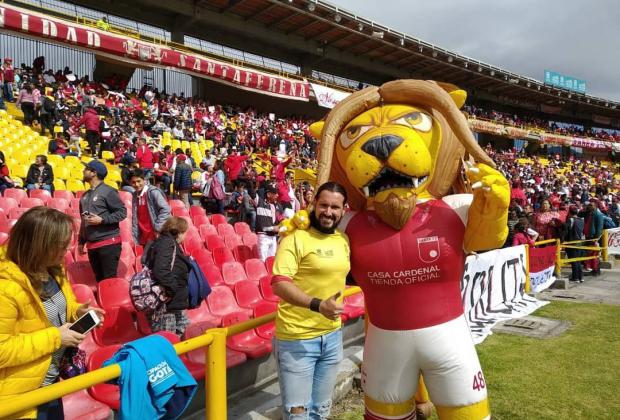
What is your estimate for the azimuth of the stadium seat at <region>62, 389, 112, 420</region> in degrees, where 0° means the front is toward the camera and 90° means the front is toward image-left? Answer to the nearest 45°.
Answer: approximately 315°

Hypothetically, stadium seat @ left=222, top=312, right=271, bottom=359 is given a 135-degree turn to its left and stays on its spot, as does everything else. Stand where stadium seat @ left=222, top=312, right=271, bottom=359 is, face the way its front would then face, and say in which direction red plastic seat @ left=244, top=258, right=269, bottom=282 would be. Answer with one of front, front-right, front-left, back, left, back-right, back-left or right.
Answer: front

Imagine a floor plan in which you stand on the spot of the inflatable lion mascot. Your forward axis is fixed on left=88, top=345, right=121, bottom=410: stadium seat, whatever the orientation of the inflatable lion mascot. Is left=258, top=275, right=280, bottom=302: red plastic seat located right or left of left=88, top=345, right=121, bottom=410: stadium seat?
right

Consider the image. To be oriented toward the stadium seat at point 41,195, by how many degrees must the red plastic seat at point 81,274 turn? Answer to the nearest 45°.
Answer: approximately 135° to its left

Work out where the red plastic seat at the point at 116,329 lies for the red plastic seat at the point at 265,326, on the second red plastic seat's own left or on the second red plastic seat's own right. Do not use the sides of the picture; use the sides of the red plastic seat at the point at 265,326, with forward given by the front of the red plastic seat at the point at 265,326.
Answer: on the second red plastic seat's own right

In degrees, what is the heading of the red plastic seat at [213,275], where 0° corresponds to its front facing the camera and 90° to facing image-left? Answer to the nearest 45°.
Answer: approximately 315°

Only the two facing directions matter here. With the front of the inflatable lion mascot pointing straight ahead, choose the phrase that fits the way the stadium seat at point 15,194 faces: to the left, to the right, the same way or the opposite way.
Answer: to the left

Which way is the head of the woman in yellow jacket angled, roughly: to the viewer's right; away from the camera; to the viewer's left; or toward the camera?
to the viewer's right

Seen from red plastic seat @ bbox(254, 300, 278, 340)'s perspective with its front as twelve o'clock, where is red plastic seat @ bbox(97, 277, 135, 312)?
red plastic seat @ bbox(97, 277, 135, 312) is roughly at 5 o'clock from red plastic seat @ bbox(254, 300, 278, 340).

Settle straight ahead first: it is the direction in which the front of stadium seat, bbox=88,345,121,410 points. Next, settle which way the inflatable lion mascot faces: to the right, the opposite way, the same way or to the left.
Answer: to the right

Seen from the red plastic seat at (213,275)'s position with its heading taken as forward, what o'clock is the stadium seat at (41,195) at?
The stadium seat is roughly at 6 o'clock from the red plastic seat.

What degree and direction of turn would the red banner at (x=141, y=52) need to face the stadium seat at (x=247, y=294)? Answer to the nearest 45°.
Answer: approximately 45° to its right

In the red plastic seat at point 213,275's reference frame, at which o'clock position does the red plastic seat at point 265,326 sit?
the red plastic seat at point 265,326 is roughly at 1 o'clock from the red plastic seat at point 213,275.
